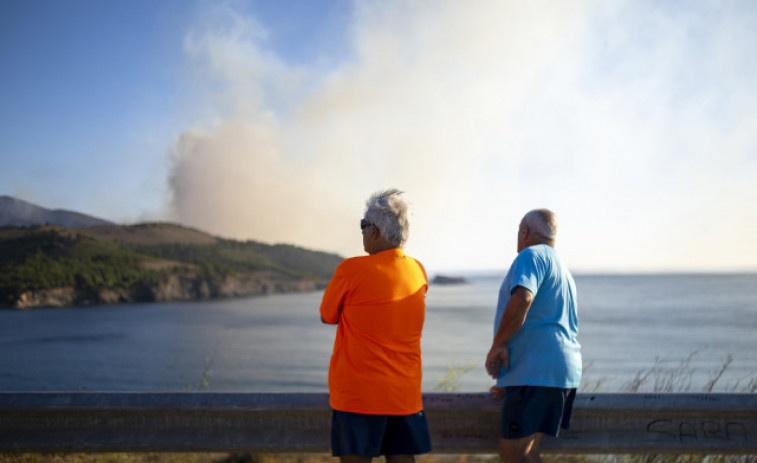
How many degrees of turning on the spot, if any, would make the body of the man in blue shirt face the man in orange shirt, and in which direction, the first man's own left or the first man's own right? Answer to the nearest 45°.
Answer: approximately 90° to the first man's own left

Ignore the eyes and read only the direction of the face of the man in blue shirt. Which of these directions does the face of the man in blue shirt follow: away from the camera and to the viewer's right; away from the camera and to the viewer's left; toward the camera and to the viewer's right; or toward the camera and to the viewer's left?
away from the camera and to the viewer's left

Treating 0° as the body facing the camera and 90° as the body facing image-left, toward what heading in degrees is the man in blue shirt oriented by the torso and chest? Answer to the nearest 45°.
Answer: approximately 135°

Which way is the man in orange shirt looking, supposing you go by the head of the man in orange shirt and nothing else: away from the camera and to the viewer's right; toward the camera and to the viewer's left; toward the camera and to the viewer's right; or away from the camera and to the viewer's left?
away from the camera and to the viewer's left
